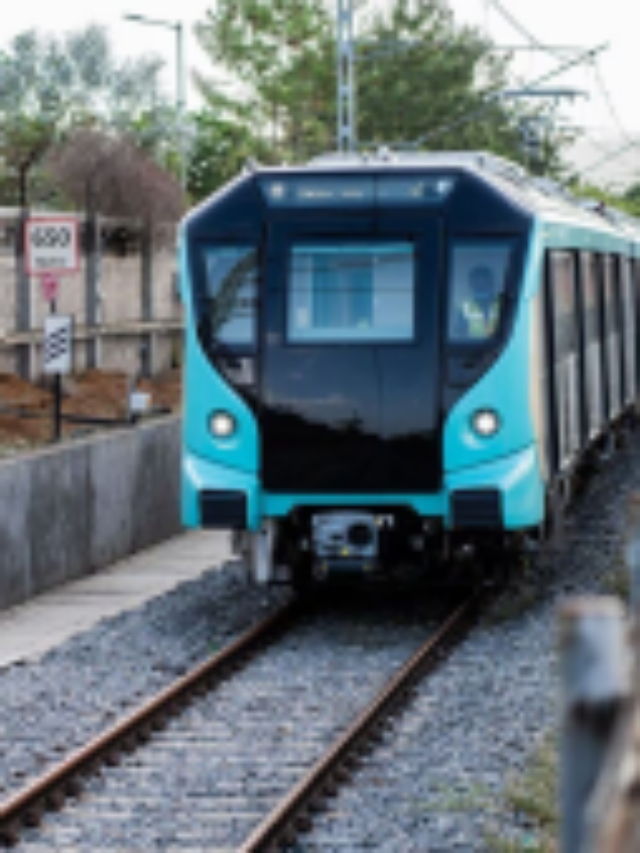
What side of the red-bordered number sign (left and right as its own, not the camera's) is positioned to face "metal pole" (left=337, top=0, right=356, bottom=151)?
back

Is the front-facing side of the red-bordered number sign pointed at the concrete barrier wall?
yes

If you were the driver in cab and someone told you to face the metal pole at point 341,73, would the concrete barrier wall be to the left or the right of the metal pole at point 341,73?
left

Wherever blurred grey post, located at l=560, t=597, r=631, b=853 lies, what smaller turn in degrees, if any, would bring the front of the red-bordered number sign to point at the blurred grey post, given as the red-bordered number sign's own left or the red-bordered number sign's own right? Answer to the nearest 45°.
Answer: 0° — it already faces it

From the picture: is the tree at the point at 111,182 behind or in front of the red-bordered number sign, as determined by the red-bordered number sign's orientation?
behind

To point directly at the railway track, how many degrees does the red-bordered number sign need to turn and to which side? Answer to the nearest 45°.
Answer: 0° — it already faces it

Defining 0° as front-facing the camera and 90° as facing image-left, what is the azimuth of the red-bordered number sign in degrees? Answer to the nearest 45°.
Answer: approximately 0°

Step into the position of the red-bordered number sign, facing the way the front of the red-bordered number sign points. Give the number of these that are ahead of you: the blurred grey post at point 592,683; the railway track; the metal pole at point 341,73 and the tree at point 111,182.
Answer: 2
